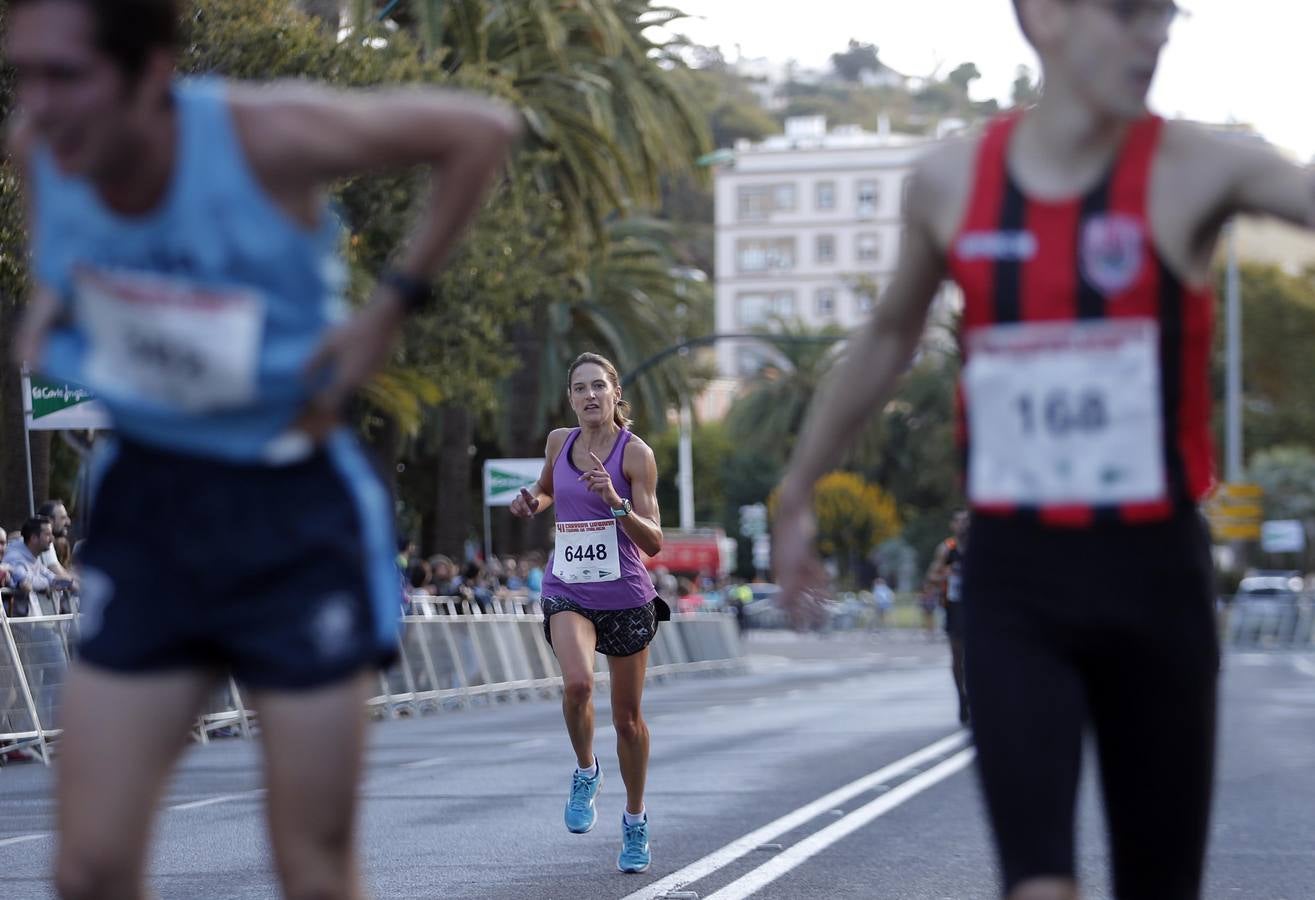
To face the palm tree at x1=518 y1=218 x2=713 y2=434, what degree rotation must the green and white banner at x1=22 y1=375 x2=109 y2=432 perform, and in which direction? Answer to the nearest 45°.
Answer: approximately 135° to its left

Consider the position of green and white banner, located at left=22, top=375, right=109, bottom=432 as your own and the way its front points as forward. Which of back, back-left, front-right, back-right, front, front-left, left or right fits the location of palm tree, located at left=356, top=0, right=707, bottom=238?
back-left

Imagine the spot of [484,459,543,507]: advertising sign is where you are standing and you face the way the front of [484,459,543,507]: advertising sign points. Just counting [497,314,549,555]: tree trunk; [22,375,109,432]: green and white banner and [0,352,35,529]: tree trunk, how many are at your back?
1

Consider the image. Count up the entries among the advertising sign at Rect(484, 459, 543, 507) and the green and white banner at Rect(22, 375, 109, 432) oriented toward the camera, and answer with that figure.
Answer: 2

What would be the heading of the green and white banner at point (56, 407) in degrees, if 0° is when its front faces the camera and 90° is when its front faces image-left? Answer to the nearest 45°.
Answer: approximately 0°

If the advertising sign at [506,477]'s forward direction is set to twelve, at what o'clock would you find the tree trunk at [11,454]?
The tree trunk is roughly at 1 o'clock from the advertising sign.
